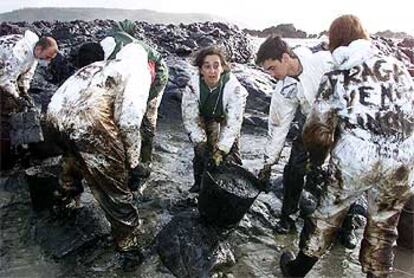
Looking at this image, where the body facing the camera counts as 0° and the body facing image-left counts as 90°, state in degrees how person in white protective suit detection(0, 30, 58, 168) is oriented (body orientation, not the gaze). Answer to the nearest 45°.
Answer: approximately 270°

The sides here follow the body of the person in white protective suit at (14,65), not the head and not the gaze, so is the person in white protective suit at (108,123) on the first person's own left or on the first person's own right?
on the first person's own right

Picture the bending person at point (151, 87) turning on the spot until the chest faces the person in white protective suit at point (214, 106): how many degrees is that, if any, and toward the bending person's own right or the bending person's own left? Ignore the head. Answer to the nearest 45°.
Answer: approximately 135° to the bending person's own left

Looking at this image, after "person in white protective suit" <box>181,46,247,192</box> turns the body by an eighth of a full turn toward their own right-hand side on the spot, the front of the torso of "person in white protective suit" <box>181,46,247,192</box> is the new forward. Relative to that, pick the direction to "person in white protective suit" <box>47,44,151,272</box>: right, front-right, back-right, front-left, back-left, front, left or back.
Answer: front

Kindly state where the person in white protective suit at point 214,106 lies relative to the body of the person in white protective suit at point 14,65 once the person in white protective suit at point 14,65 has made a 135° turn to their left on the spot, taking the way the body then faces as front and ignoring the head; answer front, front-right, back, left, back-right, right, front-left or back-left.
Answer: back

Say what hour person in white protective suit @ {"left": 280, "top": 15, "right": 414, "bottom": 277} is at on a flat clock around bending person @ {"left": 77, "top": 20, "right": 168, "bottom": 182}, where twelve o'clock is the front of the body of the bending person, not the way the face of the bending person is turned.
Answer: The person in white protective suit is roughly at 8 o'clock from the bending person.

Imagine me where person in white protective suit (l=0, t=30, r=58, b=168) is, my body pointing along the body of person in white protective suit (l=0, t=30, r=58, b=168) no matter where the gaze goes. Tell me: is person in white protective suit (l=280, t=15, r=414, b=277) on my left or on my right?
on my right
